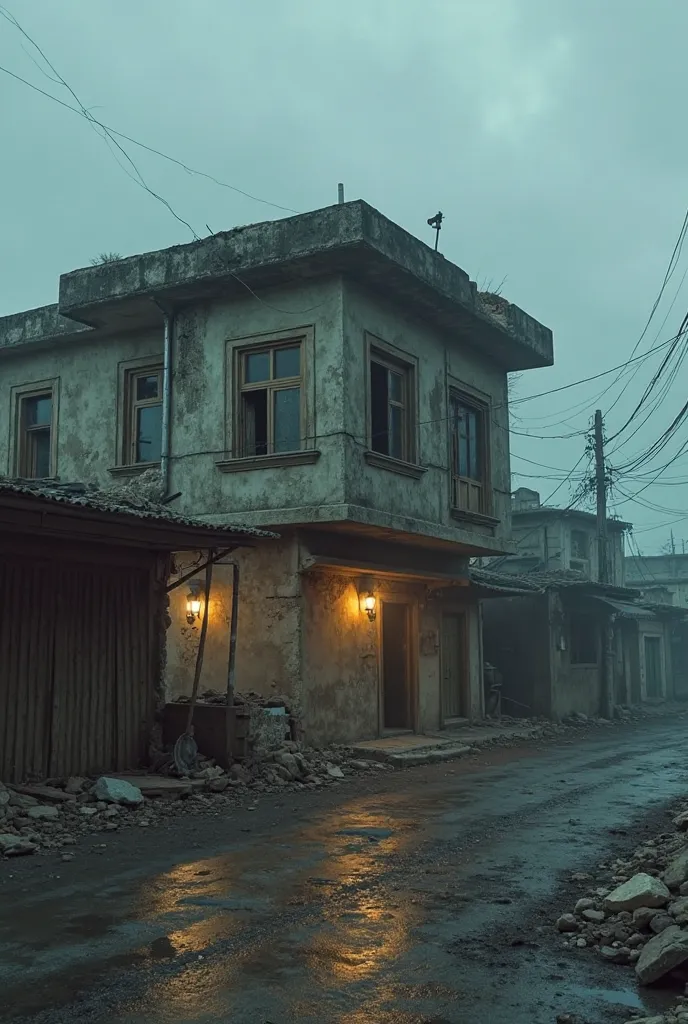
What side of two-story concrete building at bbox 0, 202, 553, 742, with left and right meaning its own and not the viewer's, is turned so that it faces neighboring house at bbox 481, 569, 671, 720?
left

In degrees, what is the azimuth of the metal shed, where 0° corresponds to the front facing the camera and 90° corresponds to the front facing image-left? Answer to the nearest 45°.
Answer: approximately 315°

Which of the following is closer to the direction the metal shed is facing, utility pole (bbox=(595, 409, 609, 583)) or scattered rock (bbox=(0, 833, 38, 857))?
the scattered rock

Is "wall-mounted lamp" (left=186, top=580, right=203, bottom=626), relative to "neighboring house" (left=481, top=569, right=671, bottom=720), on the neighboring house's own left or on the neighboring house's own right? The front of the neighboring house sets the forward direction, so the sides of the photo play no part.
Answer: on the neighboring house's own right

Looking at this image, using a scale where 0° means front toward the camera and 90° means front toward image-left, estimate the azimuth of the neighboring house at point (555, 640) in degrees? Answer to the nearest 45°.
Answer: approximately 315°

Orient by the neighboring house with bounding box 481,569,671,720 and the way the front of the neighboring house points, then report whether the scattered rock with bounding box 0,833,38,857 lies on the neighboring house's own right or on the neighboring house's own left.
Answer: on the neighboring house's own right

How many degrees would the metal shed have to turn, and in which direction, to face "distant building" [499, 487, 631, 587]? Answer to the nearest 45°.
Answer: approximately 90° to its left
